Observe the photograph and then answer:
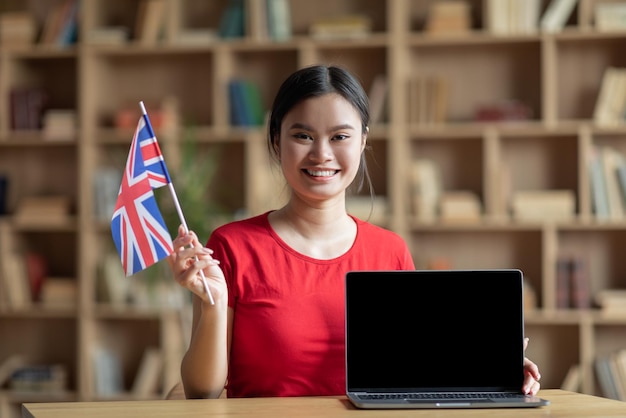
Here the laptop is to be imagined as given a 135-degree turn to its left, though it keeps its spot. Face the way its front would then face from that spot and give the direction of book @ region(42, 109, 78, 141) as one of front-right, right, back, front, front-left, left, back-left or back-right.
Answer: left

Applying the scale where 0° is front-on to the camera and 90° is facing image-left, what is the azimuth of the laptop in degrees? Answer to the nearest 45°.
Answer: approximately 0°

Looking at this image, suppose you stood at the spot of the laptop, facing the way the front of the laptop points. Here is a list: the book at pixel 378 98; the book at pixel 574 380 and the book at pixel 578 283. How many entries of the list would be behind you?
3

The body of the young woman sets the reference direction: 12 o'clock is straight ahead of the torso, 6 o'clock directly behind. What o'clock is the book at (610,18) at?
The book is roughly at 7 o'clock from the young woman.

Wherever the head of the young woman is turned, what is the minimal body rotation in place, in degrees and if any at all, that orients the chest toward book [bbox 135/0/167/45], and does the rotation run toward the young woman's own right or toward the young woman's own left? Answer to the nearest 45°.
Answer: approximately 180°

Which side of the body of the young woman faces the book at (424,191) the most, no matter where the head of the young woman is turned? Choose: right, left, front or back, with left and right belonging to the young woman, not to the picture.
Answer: back

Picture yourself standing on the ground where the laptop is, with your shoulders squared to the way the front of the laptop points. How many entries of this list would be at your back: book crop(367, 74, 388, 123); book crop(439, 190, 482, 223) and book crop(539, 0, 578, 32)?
3

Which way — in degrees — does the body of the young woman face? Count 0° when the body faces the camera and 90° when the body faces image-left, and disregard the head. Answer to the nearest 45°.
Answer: approximately 0°

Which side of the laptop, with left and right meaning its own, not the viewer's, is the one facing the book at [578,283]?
back

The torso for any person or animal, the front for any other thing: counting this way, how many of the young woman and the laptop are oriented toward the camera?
2

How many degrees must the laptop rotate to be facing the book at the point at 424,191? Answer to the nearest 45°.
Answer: approximately 180°

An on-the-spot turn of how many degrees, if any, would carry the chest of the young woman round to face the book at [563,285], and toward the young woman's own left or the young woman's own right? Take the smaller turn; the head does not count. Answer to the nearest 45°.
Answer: approximately 135° to the young woman's own left

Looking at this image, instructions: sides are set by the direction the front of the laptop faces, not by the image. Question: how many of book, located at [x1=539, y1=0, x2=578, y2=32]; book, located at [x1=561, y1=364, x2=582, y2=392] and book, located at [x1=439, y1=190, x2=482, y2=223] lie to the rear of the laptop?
3

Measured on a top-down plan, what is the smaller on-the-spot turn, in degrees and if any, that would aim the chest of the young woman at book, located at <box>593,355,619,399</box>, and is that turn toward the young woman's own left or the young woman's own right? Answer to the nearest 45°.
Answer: approximately 135° to the young woman's own left
